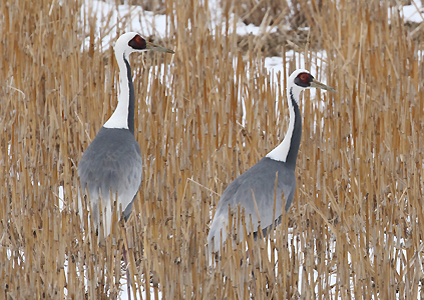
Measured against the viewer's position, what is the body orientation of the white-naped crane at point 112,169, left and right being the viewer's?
facing away from the viewer and to the right of the viewer
